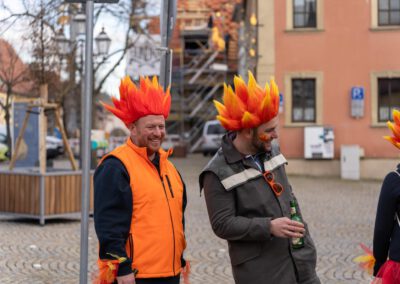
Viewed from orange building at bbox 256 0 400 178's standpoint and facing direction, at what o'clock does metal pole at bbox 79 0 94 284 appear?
The metal pole is roughly at 12 o'clock from the orange building.

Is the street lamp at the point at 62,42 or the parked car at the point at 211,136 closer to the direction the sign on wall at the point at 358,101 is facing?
the street lamp

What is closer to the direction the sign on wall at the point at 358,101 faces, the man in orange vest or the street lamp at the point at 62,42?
the man in orange vest
